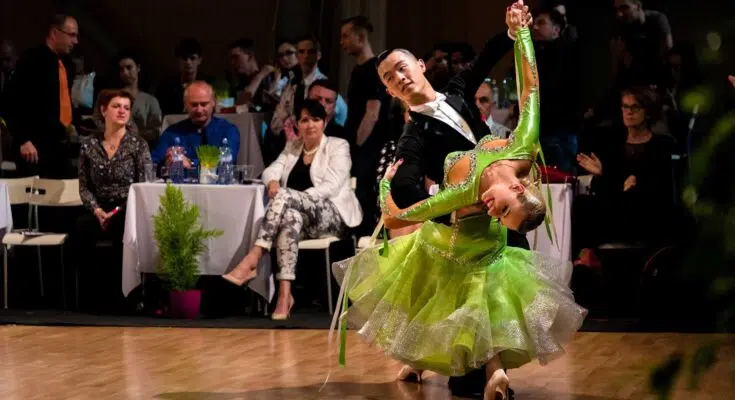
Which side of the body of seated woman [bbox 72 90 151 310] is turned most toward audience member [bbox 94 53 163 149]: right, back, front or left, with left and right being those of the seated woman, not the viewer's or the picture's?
back

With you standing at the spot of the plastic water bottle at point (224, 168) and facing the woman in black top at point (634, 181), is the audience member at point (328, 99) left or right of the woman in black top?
left

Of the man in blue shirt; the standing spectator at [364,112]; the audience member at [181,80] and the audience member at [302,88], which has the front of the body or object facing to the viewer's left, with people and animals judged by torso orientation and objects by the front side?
the standing spectator

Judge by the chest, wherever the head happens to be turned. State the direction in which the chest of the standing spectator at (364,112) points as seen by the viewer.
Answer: to the viewer's left

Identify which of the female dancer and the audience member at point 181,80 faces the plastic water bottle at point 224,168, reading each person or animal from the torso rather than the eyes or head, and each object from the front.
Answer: the audience member

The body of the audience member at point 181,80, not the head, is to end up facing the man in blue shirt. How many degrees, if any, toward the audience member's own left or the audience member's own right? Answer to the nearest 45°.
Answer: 0° — they already face them

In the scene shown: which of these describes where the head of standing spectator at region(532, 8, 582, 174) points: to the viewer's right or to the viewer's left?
to the viewer's left

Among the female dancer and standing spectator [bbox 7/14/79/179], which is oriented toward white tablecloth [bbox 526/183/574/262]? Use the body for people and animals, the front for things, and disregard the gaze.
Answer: the standing spectator

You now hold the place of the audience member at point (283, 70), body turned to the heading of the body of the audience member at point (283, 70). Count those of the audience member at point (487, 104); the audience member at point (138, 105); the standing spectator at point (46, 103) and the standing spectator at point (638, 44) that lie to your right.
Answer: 2

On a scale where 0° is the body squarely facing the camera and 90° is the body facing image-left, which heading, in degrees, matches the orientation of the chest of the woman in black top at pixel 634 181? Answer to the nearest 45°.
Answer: approximately 45°

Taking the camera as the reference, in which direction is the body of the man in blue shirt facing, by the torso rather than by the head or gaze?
toward the camera

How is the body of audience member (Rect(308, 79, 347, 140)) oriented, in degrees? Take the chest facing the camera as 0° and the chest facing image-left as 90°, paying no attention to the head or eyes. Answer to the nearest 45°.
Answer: approximately 0°

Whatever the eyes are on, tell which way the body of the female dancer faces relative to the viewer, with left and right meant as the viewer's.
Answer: facing the viewer and to the left of the viewer

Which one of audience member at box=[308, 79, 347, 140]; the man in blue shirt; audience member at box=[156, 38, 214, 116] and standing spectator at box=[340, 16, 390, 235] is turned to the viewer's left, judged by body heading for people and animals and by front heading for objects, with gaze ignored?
the standing spectator

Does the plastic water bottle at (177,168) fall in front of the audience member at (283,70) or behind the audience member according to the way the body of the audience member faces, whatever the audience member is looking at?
in front
